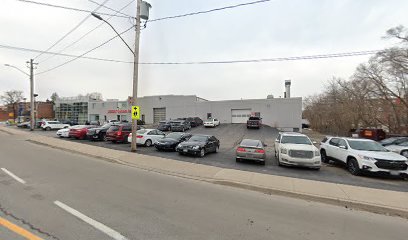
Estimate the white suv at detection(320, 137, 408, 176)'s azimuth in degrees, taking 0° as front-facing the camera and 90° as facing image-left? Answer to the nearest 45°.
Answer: approximately 315°

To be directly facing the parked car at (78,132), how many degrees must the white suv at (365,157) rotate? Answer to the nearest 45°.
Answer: approximately 135° to its right

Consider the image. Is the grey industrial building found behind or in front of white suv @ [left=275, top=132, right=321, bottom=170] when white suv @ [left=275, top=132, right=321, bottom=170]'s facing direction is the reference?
behind

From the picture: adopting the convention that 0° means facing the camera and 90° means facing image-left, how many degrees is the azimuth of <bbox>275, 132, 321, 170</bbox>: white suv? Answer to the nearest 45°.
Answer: approximately 0°

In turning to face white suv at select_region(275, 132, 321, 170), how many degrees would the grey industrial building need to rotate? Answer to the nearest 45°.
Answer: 0° — it already faces it

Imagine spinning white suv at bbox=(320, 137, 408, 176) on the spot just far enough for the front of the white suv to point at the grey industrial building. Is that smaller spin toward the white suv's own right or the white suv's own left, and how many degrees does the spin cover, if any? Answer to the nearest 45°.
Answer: approximately 180°

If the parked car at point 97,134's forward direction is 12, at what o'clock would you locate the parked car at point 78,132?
the parked car at point 78,132 is roughly at 3 o'clock from the parked car at point 97,134.

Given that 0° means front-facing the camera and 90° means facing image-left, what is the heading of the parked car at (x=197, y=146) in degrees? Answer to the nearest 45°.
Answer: approximately 45°

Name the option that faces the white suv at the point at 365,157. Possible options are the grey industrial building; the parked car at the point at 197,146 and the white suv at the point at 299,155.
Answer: the grey industrial building

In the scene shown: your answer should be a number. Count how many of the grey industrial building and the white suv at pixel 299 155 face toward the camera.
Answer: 2
